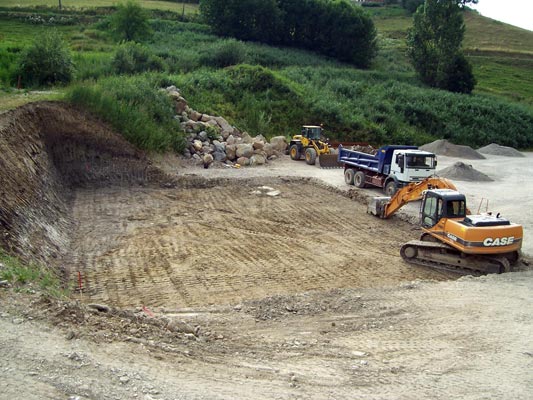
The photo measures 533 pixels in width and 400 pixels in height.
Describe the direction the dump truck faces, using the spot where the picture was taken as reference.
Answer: facing the viewer and to the right of the viewer

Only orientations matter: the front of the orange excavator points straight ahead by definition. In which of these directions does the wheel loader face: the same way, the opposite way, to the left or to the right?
the opposite way

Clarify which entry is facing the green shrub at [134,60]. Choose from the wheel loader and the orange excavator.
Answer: the orange excavator

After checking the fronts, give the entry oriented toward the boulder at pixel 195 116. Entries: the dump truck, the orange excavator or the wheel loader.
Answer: the orange excavator

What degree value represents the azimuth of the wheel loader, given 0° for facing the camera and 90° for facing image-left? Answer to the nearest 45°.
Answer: approximately 315°

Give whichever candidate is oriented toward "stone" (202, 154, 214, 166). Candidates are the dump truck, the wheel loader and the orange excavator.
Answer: the orange excavator

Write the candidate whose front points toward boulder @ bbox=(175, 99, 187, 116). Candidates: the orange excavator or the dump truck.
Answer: the orange excavator

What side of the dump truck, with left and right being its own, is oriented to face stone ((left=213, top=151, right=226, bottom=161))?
back

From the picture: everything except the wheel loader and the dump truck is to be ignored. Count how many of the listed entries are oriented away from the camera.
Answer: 0

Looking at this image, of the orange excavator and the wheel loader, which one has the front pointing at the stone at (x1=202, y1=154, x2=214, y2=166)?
the orange excavator

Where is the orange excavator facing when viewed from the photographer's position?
facing away from the viewer and to the left of the viewer
